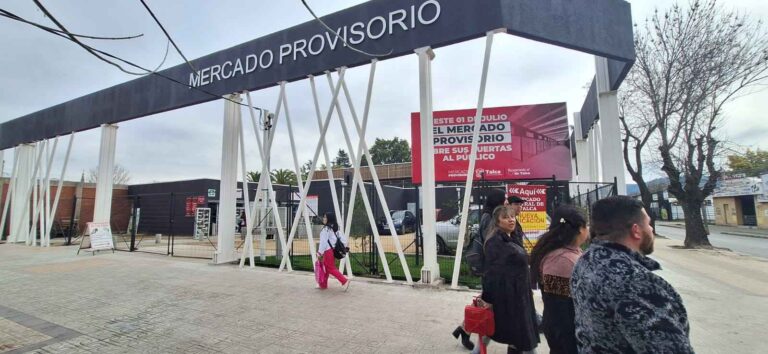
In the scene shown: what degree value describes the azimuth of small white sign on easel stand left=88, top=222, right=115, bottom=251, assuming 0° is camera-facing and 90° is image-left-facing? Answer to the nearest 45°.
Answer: approximately 0°

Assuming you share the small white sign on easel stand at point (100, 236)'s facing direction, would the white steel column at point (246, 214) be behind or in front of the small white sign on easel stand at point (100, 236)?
in front

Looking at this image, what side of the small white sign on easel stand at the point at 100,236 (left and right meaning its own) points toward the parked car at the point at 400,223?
left

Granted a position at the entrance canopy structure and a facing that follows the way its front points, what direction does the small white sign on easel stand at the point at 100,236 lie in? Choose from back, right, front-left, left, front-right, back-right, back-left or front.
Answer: right
